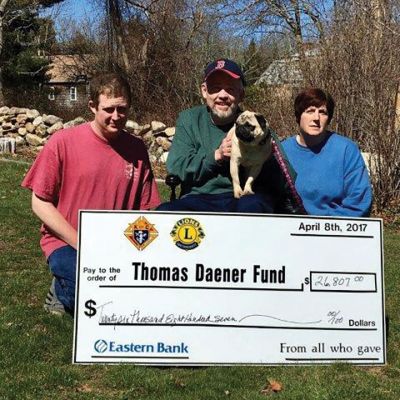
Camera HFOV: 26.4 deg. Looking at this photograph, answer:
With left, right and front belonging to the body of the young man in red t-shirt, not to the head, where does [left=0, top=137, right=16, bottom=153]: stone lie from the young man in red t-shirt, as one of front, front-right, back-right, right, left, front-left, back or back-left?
back-left

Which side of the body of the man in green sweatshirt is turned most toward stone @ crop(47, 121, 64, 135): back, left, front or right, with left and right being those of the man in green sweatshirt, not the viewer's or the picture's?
back

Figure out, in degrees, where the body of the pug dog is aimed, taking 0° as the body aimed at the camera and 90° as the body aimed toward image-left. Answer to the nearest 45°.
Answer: approximately 45°

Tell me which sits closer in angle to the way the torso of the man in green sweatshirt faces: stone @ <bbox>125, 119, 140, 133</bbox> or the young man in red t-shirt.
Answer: the young man in red t-shirt

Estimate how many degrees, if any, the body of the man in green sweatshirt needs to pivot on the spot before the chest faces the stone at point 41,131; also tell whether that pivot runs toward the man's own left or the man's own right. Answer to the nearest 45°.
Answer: approximately 180°

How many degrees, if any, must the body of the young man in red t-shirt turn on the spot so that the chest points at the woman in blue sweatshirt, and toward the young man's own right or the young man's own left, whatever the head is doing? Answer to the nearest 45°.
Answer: approximately 45° to the young man's own left

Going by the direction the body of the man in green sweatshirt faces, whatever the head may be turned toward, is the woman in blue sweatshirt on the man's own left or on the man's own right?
on the man's own left

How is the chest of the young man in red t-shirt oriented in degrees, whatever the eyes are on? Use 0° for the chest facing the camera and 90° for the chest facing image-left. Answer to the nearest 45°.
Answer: approximately 315°

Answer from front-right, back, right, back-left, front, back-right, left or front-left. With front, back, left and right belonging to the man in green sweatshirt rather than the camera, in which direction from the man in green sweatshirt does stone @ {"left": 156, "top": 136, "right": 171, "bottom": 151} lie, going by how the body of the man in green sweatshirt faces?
back

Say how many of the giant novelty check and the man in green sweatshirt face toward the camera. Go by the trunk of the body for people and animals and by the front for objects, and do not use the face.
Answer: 2
